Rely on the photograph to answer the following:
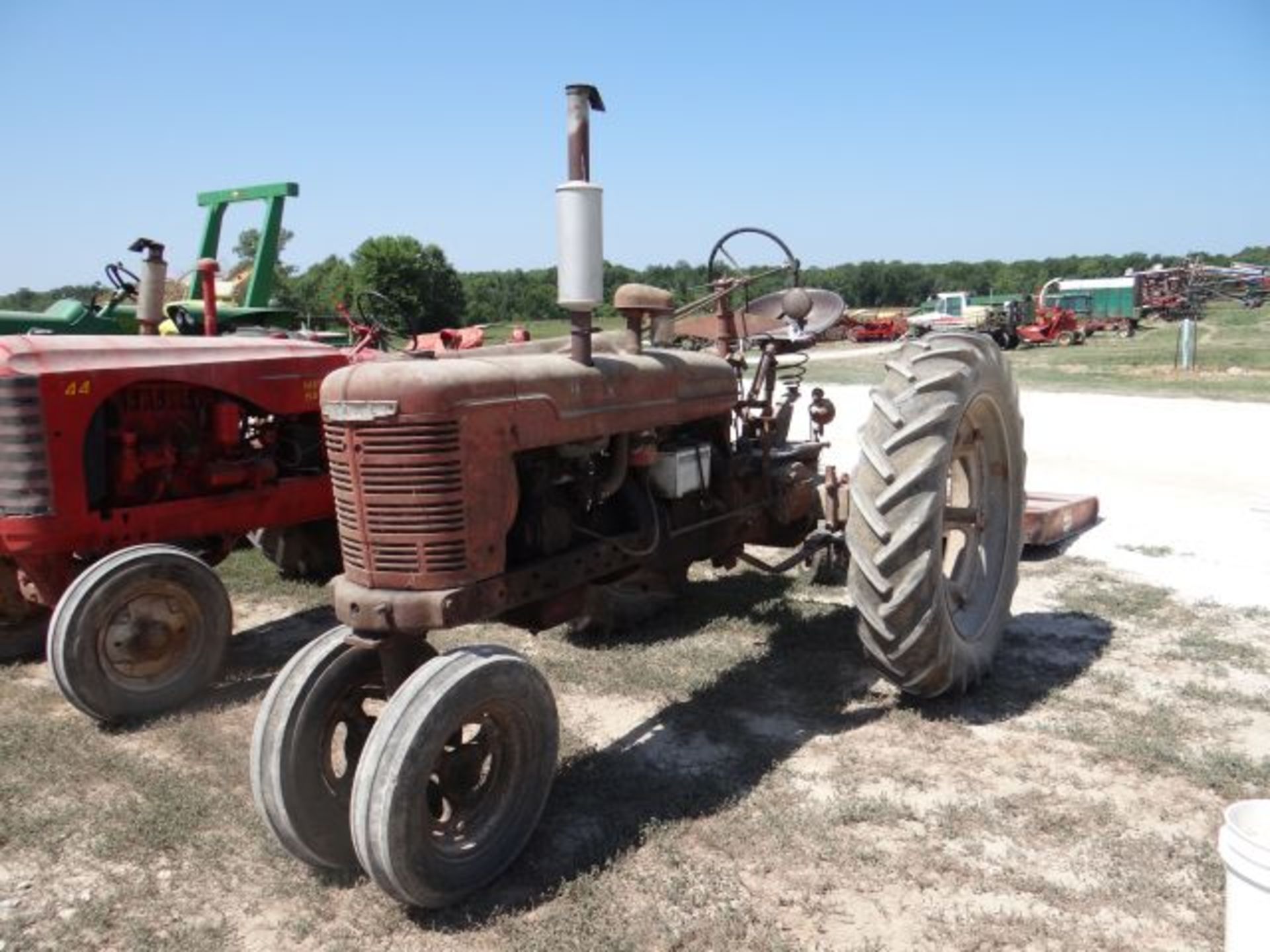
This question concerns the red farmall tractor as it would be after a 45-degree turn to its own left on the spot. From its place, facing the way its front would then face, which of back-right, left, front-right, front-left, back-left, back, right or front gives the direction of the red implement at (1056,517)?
back-left

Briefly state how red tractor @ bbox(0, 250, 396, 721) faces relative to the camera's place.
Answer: facing the viewer and to the left of the viewer

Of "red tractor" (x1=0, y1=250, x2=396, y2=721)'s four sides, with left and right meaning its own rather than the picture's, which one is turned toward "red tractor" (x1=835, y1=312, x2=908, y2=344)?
back

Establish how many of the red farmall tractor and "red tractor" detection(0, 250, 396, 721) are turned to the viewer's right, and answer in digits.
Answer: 0

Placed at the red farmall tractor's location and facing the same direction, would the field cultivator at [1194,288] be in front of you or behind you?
behind

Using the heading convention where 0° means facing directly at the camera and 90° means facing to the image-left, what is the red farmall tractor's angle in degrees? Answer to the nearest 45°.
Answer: approximately 45°

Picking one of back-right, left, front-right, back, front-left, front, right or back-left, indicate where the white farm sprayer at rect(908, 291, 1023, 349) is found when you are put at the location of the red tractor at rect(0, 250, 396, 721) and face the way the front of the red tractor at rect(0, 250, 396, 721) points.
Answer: back

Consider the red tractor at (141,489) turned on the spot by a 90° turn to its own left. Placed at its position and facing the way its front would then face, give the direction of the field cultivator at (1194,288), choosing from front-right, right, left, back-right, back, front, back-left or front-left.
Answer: left

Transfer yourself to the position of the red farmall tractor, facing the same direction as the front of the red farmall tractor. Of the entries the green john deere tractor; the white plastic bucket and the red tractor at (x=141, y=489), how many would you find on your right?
2

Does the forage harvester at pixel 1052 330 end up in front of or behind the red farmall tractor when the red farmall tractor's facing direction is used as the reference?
behind

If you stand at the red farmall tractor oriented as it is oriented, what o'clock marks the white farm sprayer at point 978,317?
The white farm sprayer is roughly at 5 o'clock from the red farmall tractor.

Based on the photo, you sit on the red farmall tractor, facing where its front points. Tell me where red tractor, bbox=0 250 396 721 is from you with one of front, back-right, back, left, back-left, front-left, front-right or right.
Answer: right

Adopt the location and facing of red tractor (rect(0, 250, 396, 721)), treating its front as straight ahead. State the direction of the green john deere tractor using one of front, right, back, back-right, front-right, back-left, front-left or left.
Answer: back-right

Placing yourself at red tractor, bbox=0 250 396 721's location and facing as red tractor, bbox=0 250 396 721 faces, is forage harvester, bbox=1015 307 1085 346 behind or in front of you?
behind

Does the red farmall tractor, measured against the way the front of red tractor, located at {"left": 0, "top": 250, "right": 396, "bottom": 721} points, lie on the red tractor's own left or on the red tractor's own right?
on the red tractor's own left

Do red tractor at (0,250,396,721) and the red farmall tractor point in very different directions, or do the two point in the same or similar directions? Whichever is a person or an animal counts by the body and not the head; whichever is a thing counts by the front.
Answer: same or similar directions

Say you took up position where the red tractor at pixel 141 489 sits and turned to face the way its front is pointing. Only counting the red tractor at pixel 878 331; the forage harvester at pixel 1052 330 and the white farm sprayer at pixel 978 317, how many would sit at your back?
3
